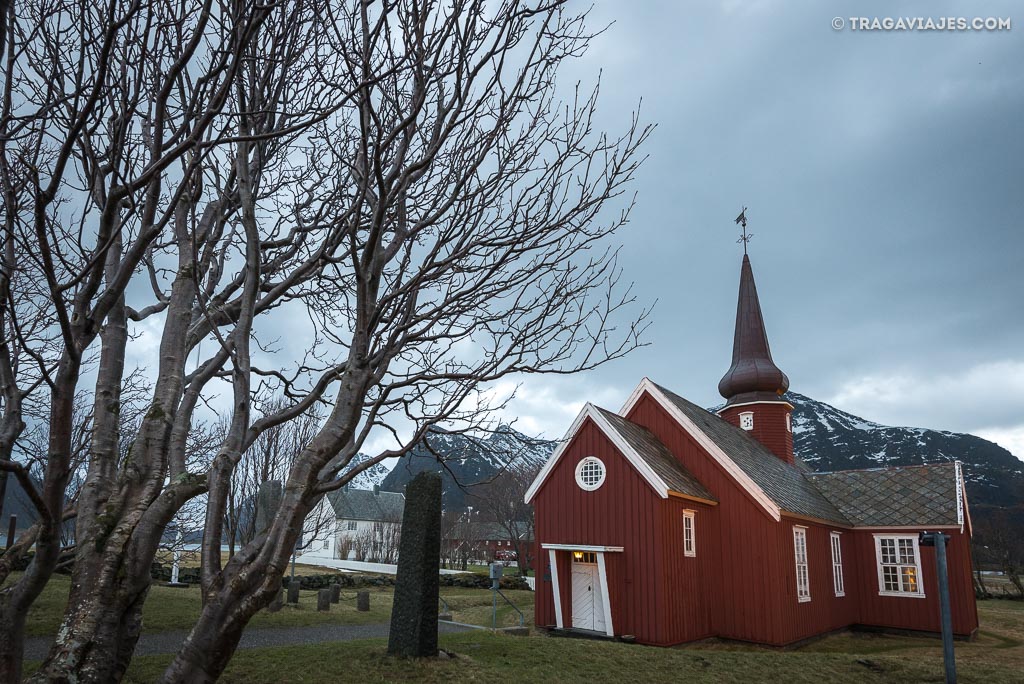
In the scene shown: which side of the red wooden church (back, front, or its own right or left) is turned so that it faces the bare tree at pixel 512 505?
right

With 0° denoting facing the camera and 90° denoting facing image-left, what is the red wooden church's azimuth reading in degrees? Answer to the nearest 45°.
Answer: approximately 45°

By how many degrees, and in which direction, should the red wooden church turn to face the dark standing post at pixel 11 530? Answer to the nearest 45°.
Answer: approximately 45° to its right

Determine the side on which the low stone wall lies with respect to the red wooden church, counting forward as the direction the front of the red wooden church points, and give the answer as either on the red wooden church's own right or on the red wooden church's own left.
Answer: on the red wooden church's own right

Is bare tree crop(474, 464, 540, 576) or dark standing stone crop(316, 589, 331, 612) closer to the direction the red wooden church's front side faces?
the dark standing stone

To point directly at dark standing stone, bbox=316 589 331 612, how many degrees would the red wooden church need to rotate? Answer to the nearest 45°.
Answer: approximately 45° to its right
